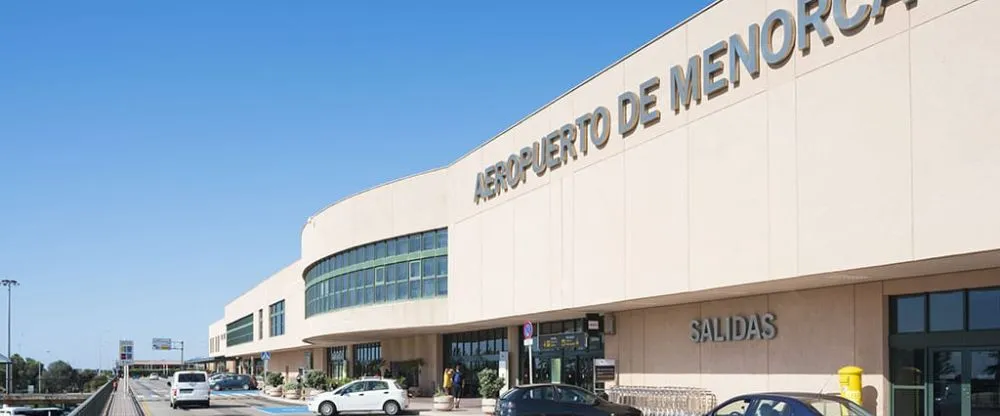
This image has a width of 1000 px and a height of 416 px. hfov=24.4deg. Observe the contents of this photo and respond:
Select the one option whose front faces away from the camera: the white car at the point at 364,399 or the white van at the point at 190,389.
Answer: the white van

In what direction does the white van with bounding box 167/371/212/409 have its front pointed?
away from the camera

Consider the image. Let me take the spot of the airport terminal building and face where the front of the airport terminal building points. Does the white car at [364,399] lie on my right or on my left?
on my right

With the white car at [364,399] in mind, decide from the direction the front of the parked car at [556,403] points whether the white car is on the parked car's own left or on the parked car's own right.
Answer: on the parked car's own left

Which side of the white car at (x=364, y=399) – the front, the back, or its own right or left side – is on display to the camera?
left

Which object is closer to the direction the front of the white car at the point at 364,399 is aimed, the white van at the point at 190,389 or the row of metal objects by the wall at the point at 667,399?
the white van

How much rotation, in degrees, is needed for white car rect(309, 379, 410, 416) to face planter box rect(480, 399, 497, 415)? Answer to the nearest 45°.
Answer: approximately 180°
